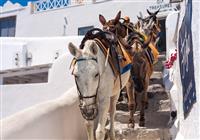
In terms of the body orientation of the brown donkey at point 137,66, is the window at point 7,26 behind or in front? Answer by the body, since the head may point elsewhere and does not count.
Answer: behind

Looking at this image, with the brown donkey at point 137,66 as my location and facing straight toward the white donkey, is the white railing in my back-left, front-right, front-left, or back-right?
back-right
